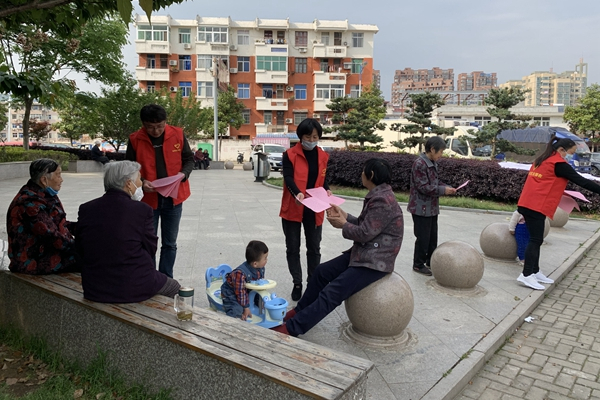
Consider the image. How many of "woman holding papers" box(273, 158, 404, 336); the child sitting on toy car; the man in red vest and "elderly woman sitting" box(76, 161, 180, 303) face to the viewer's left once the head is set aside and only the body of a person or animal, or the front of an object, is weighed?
1

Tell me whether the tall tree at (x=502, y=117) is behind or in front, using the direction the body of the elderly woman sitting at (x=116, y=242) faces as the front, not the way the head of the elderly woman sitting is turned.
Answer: in front

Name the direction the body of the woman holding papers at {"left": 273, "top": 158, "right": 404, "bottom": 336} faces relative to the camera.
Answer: to the viewer's left

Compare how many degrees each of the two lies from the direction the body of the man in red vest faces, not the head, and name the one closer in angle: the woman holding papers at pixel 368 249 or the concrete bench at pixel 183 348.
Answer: the concrete bench

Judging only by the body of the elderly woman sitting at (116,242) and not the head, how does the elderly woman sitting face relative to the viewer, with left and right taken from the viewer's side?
facing away from the viewer and to the right of the viewer

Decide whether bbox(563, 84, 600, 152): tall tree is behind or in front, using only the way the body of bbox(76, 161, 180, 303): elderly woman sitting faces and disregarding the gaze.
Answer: in front

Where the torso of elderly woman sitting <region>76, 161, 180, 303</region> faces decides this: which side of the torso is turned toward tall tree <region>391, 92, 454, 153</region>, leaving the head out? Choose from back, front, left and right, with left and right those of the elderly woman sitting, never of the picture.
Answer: front

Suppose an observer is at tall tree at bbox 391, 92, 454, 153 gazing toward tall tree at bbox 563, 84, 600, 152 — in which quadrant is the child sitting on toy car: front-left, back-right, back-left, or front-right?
back-right

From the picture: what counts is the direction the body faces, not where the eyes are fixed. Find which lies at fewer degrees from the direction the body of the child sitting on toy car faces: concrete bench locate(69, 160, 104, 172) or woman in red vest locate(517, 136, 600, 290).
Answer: the woman in red vest

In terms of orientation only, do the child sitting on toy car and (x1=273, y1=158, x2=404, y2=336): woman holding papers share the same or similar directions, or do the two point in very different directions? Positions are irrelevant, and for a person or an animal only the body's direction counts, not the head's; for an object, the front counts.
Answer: very different directions
